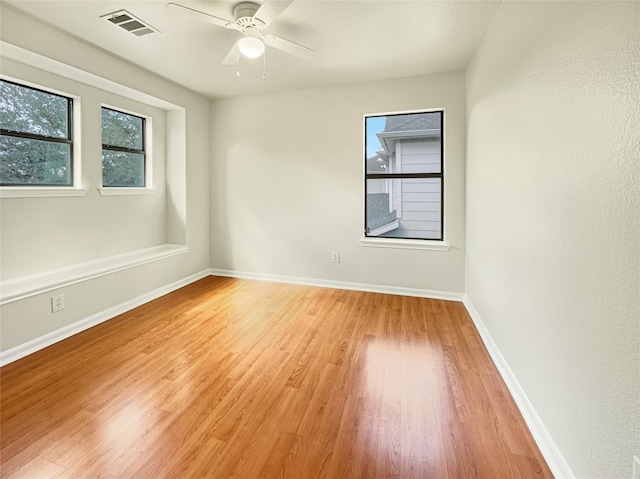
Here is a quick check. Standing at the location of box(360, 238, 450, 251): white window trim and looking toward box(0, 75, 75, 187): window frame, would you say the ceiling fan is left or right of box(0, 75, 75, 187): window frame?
left

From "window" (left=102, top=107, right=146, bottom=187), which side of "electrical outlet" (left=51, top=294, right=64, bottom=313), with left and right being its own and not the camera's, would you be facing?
left
